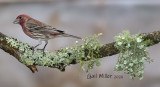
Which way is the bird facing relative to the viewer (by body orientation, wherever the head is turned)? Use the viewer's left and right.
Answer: facing to the left of the viewer
